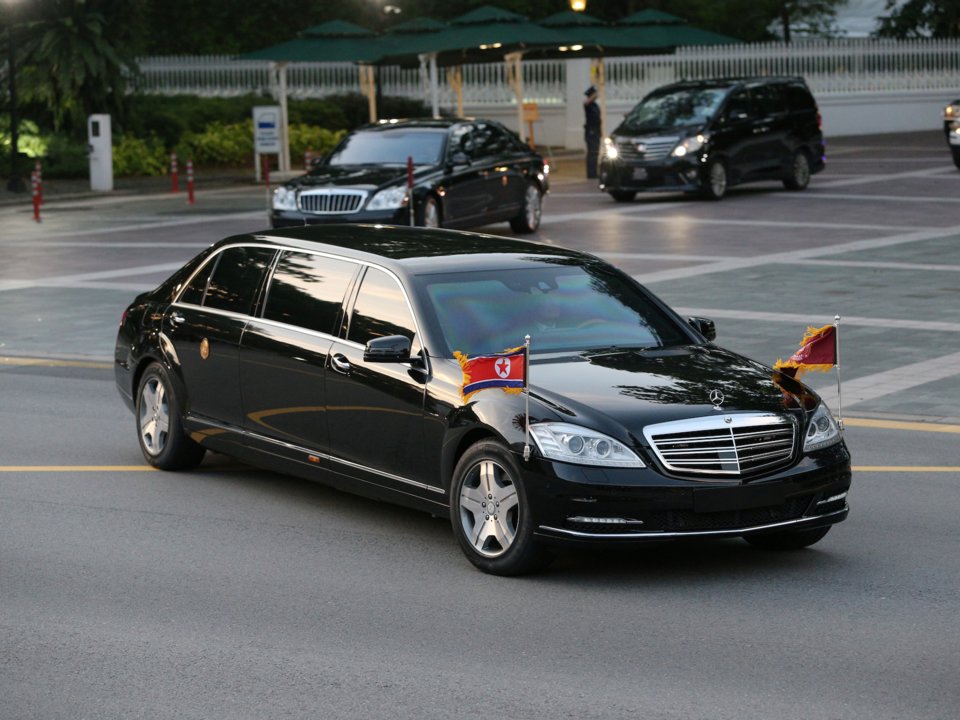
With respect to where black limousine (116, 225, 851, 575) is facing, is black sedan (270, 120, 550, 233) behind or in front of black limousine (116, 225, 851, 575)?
behind

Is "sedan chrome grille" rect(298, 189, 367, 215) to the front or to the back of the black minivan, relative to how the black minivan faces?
to the front

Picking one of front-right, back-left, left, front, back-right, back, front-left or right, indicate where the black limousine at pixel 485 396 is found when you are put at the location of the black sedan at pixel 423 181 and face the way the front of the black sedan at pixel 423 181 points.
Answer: front-left

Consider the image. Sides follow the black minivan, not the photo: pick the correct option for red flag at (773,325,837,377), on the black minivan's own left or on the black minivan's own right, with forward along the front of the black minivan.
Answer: on the black minivan's own left

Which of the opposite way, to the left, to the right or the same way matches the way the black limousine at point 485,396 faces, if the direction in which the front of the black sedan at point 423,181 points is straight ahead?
to the left

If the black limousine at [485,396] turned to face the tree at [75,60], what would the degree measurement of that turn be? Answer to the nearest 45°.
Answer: approximately 135° to its left

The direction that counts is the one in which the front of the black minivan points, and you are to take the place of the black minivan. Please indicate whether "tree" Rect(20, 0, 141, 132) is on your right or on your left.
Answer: on your right

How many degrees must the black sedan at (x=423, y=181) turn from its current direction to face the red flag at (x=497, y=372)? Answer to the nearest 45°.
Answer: approximately 45° to its left

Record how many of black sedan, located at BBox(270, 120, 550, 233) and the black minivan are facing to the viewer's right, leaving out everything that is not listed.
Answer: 0

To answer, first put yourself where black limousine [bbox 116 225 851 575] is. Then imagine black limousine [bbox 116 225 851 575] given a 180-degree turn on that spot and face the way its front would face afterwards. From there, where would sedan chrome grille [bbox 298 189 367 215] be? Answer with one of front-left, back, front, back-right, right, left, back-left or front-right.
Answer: front-right

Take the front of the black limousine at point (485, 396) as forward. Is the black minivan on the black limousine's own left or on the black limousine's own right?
on the black limousine's own left

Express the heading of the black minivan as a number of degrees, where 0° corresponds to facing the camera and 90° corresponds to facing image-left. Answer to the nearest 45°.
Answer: approximately 45°

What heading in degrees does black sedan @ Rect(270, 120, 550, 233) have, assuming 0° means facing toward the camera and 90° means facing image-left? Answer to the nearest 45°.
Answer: approximately 45°
